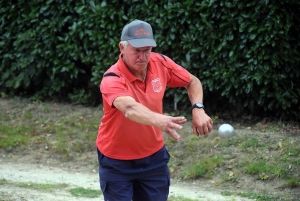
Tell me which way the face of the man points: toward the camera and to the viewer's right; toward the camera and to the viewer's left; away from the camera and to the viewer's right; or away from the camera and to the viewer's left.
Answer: toward the camera and to the viewer's right

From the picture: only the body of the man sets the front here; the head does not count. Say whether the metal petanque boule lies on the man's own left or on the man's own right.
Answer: on the man's own left

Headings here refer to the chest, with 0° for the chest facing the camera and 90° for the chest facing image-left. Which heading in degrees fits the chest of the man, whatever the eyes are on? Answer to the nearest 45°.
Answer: approximately 315°
